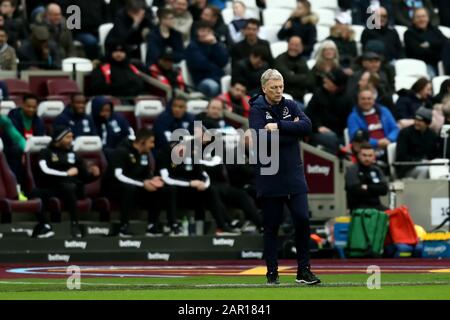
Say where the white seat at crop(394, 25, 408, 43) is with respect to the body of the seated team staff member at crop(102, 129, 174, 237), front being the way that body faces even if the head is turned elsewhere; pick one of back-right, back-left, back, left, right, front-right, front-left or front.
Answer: left

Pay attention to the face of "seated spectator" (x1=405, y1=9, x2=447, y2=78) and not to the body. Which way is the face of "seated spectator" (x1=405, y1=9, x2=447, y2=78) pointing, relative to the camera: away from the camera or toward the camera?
toward the camera

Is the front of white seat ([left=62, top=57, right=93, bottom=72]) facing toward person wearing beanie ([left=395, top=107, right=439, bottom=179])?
no

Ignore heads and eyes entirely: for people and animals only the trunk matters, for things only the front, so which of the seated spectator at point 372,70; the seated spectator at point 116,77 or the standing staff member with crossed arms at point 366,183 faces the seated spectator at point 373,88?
the seated spectator at point 372,70

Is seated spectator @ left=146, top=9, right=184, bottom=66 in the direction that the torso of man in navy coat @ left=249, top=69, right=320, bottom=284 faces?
no

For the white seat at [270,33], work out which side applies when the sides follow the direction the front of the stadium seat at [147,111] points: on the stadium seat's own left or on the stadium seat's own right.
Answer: on the stadium seat's own left

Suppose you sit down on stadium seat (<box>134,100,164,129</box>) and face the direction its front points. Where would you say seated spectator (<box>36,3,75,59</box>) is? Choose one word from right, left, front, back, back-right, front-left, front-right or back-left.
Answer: back

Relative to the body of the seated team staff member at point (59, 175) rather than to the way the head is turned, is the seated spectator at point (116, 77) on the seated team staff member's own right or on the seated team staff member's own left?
on the seated team staff member's own left

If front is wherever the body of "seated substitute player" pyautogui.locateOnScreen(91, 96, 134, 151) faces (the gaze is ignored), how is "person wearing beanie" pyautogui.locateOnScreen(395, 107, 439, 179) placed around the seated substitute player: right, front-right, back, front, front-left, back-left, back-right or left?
front-left

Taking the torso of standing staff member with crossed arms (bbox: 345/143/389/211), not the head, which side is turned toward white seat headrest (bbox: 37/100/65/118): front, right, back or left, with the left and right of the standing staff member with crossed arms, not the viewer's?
right

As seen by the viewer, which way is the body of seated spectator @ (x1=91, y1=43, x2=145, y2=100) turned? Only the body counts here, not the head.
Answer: toward the camera

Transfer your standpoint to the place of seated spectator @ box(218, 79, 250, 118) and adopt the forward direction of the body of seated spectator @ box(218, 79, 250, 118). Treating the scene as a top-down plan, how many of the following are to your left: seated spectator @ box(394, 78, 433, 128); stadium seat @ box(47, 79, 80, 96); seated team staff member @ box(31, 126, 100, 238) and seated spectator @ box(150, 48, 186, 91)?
1

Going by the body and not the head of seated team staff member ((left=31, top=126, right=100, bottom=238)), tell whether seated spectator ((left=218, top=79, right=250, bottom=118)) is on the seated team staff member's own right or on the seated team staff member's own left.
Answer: on the seated team staff member's own left

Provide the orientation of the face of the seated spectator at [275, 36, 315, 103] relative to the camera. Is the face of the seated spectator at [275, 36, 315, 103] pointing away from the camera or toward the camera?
toward the camera

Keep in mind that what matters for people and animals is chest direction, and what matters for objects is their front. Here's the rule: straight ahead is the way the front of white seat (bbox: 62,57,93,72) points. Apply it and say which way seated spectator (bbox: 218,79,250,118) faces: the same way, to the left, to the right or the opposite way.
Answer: the same way

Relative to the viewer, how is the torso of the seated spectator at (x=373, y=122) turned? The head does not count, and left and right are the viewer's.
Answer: facing the viewer

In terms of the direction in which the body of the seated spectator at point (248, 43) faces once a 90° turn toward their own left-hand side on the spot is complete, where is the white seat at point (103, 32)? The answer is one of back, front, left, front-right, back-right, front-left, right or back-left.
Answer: back

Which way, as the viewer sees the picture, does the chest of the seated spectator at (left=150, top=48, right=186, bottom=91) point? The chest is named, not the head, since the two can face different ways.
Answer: toward the camera
